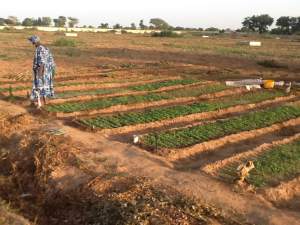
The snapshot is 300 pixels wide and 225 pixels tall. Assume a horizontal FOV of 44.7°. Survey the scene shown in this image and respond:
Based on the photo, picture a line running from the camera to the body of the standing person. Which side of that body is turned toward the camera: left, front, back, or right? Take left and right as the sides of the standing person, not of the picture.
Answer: left

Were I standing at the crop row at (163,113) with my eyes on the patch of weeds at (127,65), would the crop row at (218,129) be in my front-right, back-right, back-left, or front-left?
back-right

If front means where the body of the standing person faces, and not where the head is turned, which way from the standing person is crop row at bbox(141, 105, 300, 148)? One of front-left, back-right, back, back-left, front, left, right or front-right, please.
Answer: back-left

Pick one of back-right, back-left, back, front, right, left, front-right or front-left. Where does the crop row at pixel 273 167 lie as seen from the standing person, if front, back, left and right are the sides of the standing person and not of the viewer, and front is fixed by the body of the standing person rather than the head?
back-left

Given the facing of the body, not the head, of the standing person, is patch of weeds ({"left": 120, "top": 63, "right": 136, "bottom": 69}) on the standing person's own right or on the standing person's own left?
on the standing person's own right
